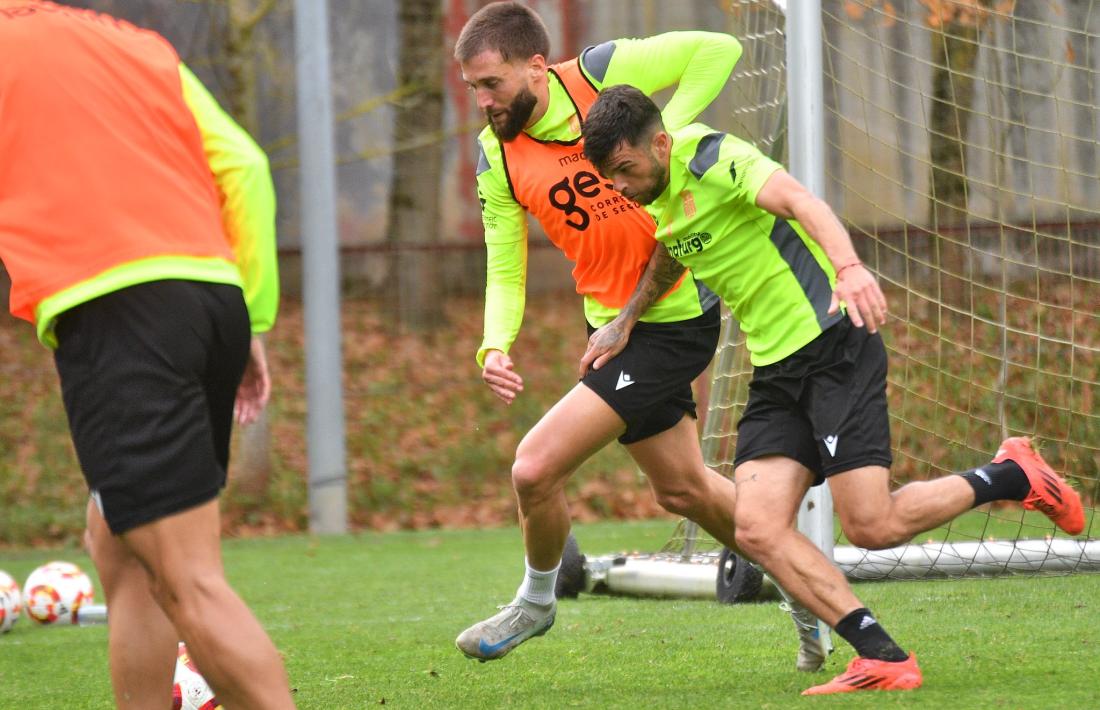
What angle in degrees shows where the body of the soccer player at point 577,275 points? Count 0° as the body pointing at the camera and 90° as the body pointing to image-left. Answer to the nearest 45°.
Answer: approximately 45°

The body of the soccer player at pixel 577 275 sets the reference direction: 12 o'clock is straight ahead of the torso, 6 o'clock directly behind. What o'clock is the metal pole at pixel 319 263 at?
The metal pole is roughly at 4 o'clock from the soccer player.

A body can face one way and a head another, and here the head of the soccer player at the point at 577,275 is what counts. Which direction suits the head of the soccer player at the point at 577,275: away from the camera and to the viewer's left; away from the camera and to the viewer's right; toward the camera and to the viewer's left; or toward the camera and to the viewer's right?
toward the camera and to the viewer's left

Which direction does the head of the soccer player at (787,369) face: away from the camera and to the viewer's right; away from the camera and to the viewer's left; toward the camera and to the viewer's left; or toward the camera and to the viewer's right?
toward the camera and to the viewer's left

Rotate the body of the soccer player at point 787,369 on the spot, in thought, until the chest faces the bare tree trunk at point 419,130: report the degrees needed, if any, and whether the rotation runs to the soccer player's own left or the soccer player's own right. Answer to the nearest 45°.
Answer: approximately 135° to the soccer player's own right

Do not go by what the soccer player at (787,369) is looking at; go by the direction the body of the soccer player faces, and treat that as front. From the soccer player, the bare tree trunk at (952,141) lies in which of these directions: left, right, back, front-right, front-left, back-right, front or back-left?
back-right

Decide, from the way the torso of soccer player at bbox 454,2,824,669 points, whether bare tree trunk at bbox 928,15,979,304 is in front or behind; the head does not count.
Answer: behind

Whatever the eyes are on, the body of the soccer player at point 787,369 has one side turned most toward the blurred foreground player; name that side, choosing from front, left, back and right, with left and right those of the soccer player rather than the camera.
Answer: front

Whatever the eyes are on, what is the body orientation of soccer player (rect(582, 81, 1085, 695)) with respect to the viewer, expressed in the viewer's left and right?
facing the viewer and to the left of the viewer
